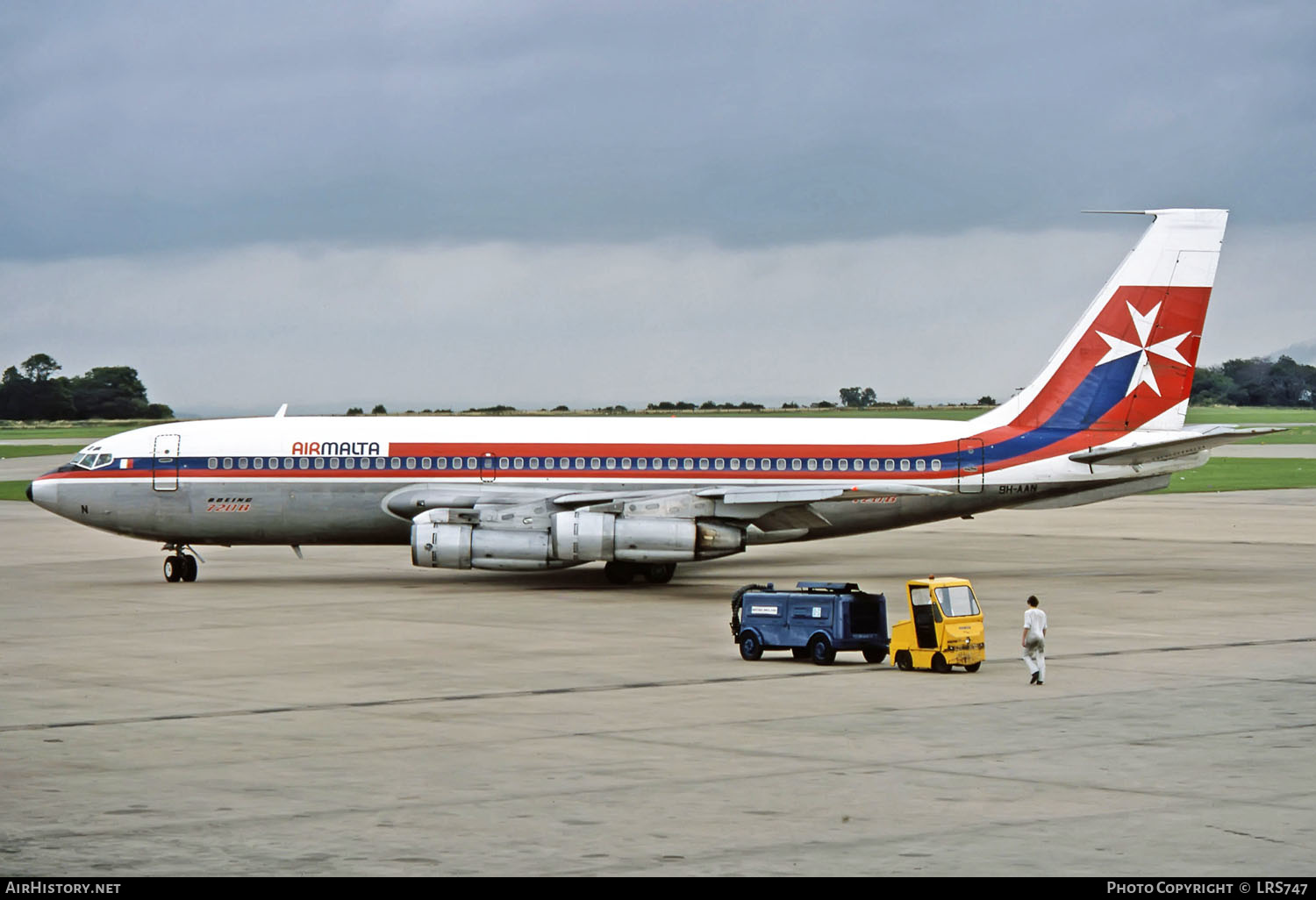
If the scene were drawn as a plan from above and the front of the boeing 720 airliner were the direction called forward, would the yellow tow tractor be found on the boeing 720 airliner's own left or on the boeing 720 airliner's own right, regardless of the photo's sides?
on the boeing 720 airliner's own left

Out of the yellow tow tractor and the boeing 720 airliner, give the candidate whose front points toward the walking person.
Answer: the yellow tow tractor

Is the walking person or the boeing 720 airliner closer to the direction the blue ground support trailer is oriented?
the walking person

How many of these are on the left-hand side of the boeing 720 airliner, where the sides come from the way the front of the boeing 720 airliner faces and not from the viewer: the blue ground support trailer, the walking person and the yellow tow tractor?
3

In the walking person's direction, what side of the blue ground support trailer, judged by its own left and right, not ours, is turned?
front

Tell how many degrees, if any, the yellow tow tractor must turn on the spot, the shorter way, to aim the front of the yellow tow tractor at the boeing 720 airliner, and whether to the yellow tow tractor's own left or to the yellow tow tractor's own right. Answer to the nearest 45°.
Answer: approximately 135° to the yellow tow tractor's own left

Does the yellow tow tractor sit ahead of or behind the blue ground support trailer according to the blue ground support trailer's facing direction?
ahead

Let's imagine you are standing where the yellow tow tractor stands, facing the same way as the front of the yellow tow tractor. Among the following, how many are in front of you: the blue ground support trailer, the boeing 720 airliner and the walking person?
1

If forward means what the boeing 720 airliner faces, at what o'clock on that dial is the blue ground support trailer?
The blue ground support trailer is roughly at 9 o'clock from the boeing 720 airliner.

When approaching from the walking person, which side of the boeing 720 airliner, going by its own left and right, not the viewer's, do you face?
left

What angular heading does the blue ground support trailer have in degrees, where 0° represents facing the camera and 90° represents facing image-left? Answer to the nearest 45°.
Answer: approximately 315°

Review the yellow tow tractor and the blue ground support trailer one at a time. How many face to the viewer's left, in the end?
0

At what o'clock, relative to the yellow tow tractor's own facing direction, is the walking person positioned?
The walking person is roughly at 12 o'clock from the yellow tow tractor.

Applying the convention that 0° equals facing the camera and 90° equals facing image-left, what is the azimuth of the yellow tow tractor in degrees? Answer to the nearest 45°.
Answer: approximately 315°

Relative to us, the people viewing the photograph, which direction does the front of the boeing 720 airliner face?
facing to the left of the viewer

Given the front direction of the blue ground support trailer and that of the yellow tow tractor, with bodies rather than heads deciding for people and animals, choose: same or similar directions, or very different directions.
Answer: same or similar directions

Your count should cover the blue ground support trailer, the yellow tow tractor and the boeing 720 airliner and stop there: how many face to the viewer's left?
1
